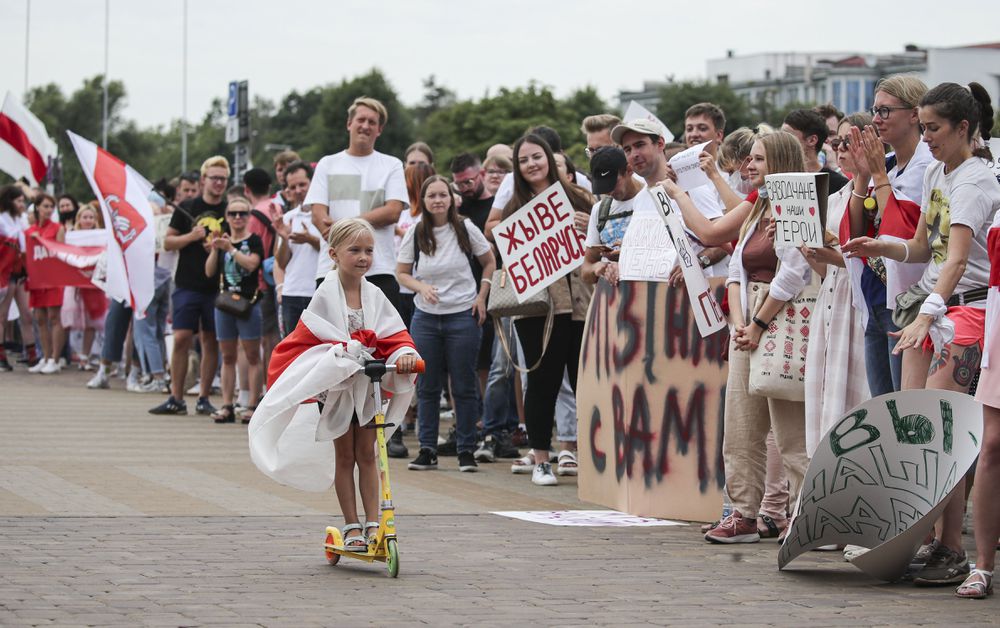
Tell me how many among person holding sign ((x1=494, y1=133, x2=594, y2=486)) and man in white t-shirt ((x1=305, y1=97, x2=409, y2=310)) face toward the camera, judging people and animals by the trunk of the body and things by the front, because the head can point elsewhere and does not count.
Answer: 2

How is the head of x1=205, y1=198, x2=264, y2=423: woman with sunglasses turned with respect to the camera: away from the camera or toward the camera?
toward the camera

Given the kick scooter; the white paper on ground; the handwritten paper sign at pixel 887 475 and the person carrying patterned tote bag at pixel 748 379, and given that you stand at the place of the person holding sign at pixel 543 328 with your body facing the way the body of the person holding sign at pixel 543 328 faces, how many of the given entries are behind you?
0

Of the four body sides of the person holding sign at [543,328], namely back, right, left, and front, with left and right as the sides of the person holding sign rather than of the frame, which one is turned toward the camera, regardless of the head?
front

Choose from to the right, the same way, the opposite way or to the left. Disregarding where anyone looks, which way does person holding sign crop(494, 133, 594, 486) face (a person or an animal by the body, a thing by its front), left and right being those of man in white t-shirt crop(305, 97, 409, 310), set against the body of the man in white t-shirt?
the same way

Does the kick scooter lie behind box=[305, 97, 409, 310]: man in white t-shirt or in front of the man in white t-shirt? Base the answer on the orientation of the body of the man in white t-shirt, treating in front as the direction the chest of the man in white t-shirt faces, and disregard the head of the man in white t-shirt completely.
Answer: in front

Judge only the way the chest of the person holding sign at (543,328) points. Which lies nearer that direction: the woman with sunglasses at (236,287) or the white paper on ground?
the white paper on ground

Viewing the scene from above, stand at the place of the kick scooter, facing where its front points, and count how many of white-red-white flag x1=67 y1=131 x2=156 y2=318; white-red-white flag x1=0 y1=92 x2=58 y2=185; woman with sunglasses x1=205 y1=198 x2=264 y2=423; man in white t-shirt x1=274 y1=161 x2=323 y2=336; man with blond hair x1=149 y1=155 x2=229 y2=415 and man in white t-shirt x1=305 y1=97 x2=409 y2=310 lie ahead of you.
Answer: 0

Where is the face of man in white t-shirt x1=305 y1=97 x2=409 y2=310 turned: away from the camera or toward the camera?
toward the camera

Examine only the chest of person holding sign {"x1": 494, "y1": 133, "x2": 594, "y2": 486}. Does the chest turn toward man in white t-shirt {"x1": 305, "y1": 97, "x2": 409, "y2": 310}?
no

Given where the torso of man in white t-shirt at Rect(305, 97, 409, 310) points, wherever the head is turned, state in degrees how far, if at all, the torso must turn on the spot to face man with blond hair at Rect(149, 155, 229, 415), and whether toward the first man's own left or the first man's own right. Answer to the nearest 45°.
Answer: approximately 135° to the first man's own right

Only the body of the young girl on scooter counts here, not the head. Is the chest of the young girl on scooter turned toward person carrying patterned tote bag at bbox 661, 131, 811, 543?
no

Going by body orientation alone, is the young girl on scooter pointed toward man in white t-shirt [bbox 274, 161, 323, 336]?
no

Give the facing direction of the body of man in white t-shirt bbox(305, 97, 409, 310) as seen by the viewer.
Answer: toward the camera

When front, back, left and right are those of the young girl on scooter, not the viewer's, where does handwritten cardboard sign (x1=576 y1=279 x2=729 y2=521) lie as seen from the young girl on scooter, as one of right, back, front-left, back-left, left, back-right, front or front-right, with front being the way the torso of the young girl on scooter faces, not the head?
left

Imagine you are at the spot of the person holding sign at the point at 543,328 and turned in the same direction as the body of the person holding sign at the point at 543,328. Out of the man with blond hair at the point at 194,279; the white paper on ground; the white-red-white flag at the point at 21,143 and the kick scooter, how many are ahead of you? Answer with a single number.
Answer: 2
